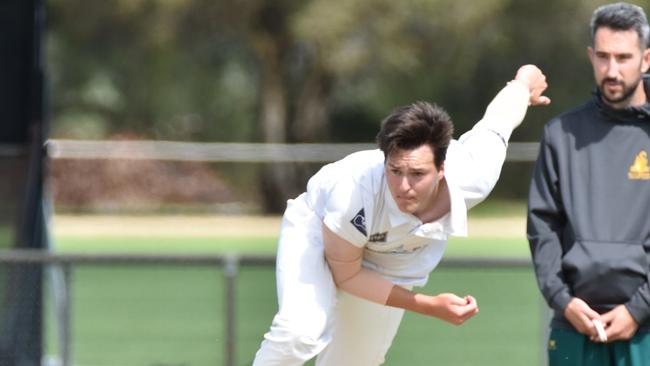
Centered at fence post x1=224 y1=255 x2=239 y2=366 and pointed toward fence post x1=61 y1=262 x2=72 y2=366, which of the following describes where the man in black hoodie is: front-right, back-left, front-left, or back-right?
back-left

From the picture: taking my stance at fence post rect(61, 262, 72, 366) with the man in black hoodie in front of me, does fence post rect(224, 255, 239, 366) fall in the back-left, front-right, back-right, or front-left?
front-left

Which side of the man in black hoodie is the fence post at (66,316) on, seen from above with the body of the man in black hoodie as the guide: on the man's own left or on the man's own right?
on the man's own right

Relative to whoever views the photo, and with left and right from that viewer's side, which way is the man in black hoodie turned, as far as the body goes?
facing the viewer

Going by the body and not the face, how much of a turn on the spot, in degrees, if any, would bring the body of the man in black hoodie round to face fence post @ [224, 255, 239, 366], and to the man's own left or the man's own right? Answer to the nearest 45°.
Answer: approximately 135° to the man's own right

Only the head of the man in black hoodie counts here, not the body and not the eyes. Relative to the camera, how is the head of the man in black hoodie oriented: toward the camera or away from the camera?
toward the camera

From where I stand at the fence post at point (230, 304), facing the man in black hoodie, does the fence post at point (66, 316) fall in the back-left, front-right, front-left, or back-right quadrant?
back-right
